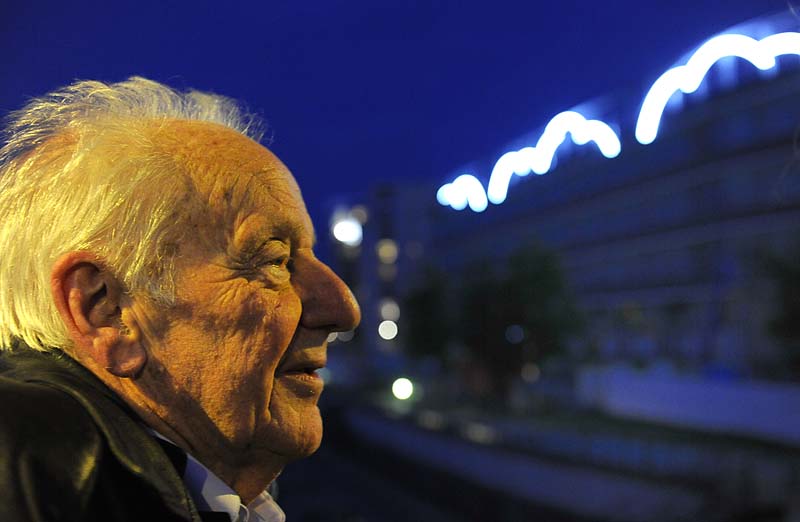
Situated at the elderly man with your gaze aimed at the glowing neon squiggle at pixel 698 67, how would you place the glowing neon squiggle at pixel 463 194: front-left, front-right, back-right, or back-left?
front-left

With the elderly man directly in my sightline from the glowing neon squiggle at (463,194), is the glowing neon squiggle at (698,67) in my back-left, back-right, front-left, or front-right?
front-left

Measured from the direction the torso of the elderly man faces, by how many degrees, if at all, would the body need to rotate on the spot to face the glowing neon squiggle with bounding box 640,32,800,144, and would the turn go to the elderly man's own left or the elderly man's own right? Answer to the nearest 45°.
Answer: approximately 45° to the elderly man's own left

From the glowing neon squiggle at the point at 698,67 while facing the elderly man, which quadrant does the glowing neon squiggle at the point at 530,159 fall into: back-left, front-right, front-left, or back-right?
back-right

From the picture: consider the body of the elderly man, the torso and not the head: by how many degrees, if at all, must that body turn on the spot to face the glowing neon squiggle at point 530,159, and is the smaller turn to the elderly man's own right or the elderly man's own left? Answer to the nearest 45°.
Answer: approximately 45° to the elderly man's own left

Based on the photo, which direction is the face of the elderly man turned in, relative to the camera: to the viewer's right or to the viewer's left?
to the viewer's right

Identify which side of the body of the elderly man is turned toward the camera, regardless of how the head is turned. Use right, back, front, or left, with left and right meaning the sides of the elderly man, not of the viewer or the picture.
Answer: right

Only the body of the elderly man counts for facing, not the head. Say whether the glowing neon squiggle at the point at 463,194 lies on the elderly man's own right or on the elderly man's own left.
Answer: on the elderly man's own left

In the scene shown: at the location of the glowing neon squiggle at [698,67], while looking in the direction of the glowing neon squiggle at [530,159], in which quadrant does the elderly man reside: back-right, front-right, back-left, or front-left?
back-left
